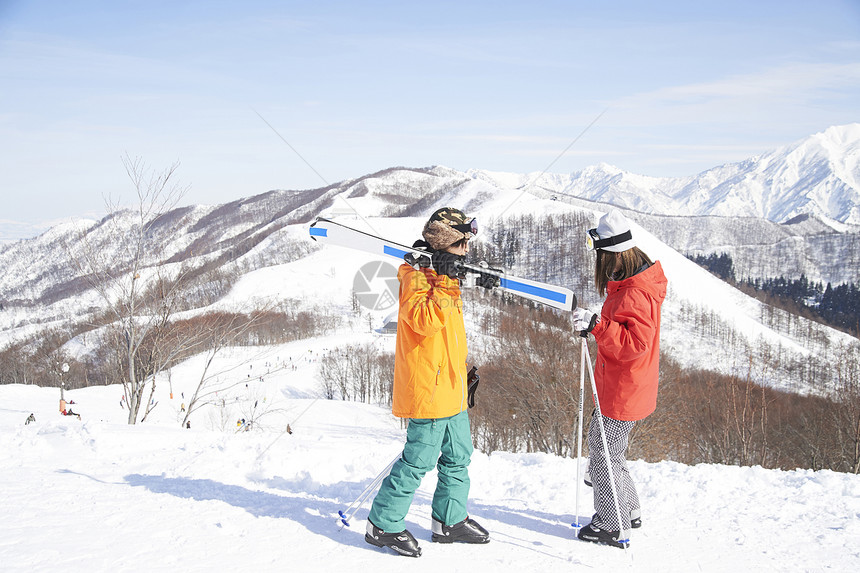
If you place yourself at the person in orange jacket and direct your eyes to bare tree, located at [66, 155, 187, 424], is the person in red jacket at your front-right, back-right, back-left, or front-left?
back-right

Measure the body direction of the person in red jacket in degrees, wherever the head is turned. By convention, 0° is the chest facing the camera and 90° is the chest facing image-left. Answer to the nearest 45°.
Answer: approximately 90°

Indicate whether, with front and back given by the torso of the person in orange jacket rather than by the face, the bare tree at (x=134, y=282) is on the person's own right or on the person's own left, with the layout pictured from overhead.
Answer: on the person's own left

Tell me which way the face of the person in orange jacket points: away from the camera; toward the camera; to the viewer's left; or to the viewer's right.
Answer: to the viewer's right

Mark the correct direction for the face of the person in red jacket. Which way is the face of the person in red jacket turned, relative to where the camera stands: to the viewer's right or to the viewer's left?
to the viewer's left
